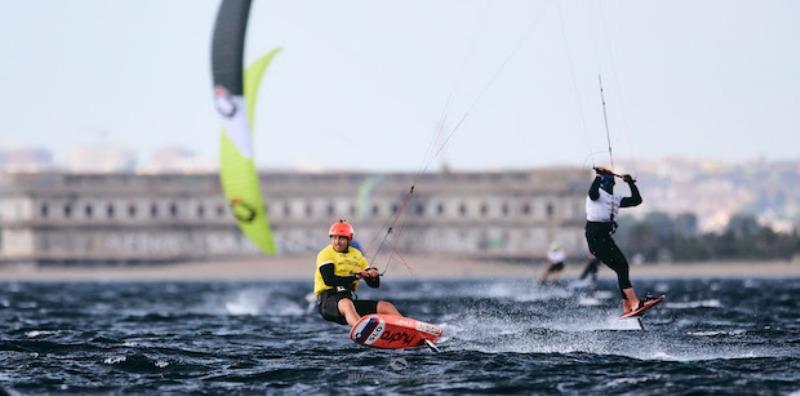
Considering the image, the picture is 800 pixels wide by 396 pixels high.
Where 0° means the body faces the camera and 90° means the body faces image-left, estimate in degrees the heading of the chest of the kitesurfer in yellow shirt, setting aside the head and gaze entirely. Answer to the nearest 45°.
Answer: approximately 315°
